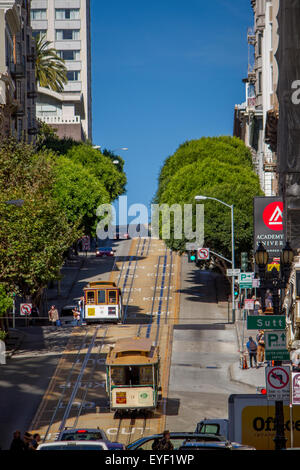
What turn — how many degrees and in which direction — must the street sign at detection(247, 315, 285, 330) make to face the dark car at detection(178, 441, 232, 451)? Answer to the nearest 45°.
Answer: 0° — it already faces it

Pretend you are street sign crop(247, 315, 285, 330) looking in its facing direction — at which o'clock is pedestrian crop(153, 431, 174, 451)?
The pedestrian is roughly at 1 o'clock from the street sign.

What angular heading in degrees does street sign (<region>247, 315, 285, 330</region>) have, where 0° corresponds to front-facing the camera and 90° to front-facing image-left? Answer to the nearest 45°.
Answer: approximately 0°

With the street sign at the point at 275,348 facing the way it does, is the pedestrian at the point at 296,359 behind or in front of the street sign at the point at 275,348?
behind

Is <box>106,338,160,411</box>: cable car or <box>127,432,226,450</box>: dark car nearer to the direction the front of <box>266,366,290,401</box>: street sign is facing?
the dark car
